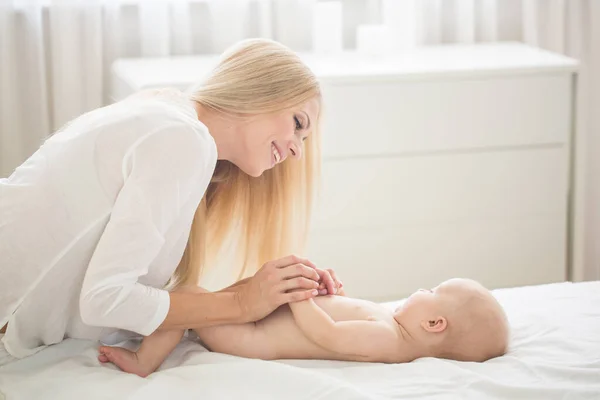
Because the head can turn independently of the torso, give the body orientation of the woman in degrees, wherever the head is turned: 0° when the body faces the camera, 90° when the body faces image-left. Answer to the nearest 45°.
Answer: approximately 270°

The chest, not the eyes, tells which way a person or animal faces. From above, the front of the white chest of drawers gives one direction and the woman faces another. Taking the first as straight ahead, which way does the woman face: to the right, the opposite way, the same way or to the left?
to the left

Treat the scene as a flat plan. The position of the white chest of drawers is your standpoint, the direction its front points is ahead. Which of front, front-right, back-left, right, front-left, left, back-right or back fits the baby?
front

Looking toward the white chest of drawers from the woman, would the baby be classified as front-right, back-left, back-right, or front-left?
front-right

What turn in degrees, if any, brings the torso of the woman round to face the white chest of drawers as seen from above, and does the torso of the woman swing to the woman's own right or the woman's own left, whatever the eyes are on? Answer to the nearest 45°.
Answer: approximately 45° to the woman's own left

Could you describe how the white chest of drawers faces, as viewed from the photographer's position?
facing the viewer

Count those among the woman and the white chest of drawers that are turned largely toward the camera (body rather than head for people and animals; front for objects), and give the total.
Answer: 1
